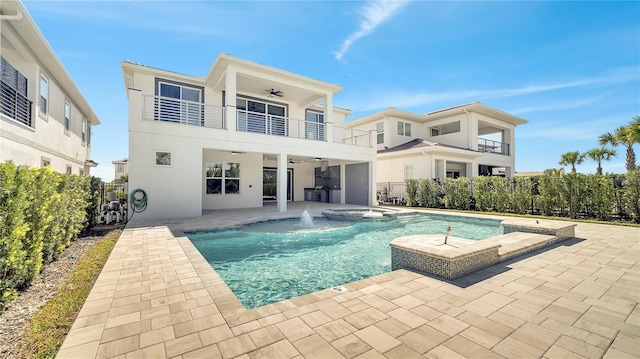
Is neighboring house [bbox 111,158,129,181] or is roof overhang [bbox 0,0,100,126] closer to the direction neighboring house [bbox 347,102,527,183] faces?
the neighboring house

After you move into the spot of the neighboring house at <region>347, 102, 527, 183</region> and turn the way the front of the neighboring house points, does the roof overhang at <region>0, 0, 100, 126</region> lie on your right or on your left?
on your left

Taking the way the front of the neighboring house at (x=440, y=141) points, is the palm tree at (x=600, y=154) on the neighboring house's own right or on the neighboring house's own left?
on the neighboring house's own right

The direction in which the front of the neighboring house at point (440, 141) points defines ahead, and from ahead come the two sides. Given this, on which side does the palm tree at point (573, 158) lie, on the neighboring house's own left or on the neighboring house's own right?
on the neighboring house's own right

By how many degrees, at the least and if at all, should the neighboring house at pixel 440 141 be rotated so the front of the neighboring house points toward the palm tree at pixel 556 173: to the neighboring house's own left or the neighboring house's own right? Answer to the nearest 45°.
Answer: approximately 90° to the neighboring house's own right
